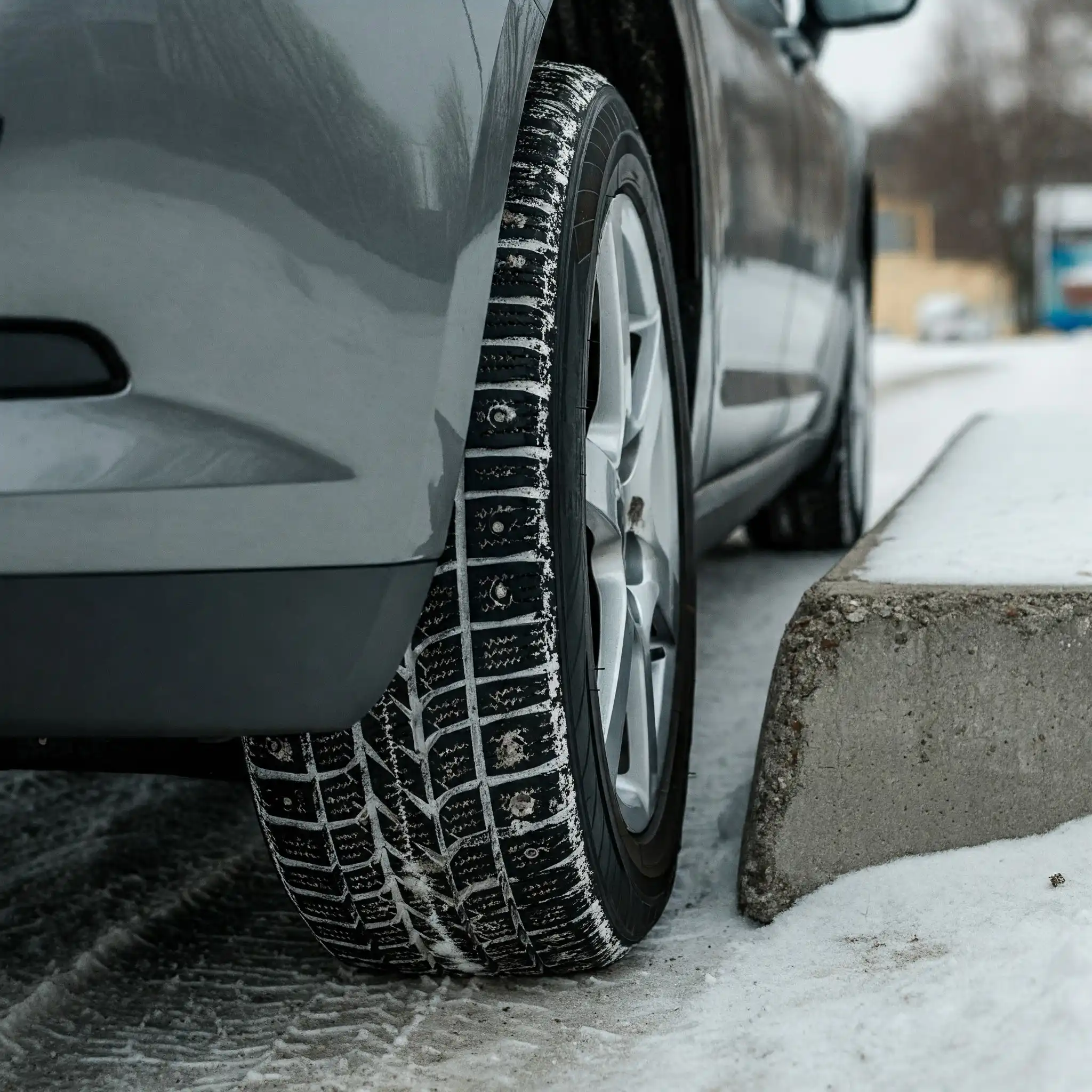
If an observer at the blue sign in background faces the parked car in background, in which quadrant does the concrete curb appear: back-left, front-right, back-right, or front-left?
front-left

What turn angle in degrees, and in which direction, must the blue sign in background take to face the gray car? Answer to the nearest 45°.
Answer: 0° — it already faces it

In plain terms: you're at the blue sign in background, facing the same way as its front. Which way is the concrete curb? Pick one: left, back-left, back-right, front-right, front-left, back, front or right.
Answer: front

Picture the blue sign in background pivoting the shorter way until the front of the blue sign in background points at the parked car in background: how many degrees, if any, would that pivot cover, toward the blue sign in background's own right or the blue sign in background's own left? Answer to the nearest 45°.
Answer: approximately 45° to the blue sign in background's own right

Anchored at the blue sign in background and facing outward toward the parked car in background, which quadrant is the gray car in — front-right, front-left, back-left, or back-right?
front-left

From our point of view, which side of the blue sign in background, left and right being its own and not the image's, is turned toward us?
front
